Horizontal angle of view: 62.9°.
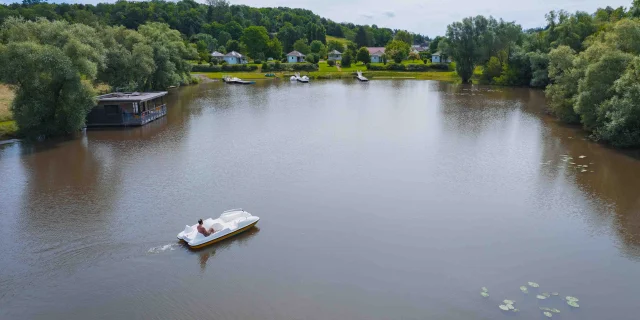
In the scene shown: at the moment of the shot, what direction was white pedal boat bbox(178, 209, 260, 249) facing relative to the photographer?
facing away from the viewer and to the right of the viewer

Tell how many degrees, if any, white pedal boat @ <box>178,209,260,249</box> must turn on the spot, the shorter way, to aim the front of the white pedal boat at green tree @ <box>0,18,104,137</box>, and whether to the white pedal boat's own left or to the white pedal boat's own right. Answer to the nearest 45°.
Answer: approximately 90° to the white pedal boat's own left

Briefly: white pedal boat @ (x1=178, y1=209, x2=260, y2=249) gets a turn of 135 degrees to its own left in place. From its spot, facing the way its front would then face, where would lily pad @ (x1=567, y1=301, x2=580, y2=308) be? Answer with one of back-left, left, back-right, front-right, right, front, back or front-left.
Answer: back-left

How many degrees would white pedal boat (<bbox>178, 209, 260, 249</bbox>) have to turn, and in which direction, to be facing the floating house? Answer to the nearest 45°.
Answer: approximately 45° to its left
